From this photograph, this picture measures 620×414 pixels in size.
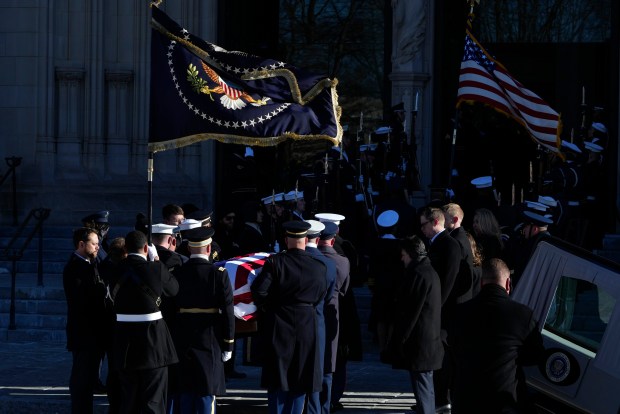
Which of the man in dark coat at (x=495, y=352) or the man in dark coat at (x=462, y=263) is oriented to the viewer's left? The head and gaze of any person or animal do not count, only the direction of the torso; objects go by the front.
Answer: the man in dark coat at (x=462, y=263)

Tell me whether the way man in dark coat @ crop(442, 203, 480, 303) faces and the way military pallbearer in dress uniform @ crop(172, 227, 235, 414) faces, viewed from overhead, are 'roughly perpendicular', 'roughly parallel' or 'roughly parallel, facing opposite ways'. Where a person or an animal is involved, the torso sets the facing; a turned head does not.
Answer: roughly perpendicular

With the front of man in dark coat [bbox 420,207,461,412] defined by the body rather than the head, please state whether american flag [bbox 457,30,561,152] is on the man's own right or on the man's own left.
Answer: on the man's own right

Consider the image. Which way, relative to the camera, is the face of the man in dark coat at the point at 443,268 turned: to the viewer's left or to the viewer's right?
to the viewer's left

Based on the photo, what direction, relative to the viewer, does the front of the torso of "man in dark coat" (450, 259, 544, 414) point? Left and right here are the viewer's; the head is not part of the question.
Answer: facing away from the viewer

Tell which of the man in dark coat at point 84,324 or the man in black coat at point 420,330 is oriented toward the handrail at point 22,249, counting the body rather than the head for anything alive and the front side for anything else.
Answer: the man in black coat

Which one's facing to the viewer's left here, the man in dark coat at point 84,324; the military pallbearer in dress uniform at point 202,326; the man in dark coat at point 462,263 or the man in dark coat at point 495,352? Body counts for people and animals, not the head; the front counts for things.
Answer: the man in dark coat at point 462,263

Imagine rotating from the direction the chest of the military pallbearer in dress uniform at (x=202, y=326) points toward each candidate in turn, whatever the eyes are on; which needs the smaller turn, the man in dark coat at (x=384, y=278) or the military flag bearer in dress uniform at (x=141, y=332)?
the man in dark coat

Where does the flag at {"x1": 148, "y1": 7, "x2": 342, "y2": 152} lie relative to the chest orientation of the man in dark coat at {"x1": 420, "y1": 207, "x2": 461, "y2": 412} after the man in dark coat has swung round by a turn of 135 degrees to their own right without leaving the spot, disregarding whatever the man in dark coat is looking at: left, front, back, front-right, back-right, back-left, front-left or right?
back-left

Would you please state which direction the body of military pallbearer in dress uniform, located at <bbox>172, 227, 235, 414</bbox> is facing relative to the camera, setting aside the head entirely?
away from the camera

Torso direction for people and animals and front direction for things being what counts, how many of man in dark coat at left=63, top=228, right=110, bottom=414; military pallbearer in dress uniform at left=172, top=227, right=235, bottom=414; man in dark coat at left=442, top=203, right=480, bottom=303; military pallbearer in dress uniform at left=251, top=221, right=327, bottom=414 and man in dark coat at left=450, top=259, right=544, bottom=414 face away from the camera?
3

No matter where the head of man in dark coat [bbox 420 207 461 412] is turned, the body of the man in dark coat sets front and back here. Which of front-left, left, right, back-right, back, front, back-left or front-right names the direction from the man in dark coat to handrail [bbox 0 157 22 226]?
front-right

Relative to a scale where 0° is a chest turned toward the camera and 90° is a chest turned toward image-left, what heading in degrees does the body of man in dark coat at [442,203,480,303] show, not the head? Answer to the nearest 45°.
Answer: approximately 90°

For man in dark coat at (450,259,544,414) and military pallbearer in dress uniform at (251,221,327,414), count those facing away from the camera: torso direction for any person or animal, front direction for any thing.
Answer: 2

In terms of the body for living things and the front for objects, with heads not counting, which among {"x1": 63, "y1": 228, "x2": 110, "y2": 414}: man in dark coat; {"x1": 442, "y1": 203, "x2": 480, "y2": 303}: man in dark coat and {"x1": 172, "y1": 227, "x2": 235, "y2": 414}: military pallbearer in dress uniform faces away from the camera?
the military pallbearer in dress uniform
